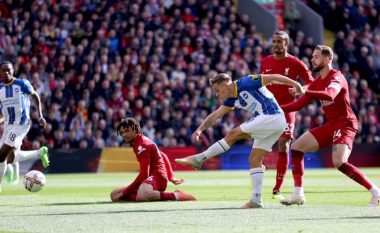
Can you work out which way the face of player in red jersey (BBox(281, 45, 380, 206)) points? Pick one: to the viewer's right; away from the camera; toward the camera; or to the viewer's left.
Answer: to the viewer's left

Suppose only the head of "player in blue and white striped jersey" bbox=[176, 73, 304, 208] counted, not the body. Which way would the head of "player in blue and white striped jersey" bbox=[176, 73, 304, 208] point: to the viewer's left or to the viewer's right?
to the viewer's left

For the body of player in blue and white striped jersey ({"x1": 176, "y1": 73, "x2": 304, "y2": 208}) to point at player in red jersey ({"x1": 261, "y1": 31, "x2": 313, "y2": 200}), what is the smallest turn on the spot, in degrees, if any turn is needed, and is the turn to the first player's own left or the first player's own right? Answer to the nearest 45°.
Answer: approximately 135° to the first player's own right

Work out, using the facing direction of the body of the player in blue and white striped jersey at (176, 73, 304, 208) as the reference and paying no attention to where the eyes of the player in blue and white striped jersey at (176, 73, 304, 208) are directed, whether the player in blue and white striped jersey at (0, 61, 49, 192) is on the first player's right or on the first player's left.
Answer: on the first player's right
